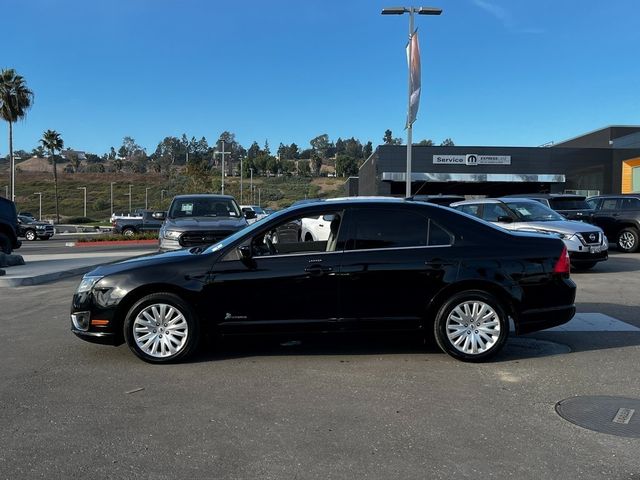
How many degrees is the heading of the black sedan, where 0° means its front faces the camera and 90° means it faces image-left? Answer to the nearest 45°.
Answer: approximately 90°

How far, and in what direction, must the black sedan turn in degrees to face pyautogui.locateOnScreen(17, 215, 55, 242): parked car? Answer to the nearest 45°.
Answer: approximately 45° to its right

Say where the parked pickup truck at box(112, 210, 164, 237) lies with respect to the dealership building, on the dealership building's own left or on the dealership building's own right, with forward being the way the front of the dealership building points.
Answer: on the dealership building's own right

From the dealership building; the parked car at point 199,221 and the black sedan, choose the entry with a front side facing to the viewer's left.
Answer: the black sedan

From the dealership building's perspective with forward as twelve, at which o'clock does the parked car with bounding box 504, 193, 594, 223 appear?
The parked car is roughly at 12 o'clock from the dealership building.

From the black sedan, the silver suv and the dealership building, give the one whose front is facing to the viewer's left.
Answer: the black sedan

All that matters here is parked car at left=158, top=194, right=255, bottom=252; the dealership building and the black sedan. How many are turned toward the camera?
2

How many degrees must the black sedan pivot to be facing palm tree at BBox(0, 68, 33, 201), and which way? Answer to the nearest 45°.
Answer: approximately 45° to its right

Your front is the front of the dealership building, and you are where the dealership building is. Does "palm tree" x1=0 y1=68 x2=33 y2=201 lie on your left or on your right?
on your right

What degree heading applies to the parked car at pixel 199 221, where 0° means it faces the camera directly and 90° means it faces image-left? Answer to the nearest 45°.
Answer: approximately 0°

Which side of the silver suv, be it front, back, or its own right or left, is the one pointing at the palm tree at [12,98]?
back

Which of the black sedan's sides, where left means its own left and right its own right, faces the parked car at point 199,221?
right
